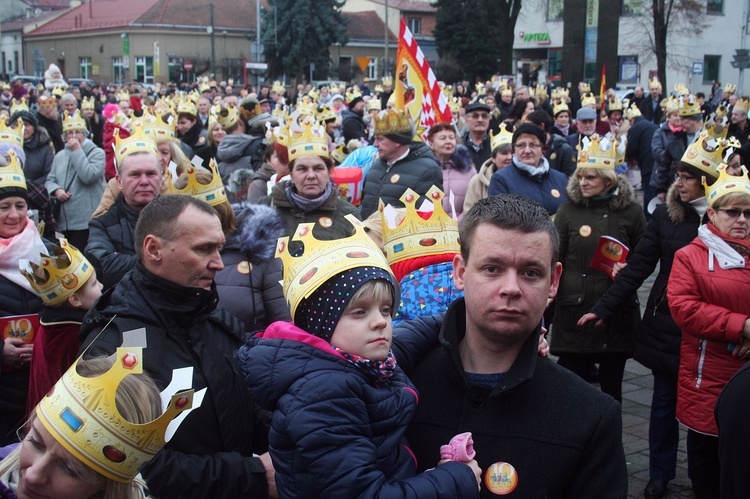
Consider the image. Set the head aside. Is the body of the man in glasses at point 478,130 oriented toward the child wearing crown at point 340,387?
yes

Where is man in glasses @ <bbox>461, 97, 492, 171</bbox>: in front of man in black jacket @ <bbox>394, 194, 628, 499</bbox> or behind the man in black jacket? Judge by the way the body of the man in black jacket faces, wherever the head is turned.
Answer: behind

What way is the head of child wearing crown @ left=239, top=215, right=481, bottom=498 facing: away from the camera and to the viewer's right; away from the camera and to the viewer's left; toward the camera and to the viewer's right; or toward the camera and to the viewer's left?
toward the camera and to the viewer's right

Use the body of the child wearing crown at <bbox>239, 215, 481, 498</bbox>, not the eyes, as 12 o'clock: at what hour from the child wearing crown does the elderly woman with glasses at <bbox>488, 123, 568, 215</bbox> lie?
The elderly woman with glasses is roughly at 8 o'clock from the child wearing crown.

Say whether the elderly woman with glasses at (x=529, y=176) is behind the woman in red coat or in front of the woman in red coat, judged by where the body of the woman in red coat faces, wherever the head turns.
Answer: behind

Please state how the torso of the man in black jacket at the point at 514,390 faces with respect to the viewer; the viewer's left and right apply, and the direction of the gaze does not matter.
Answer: facing the viewer

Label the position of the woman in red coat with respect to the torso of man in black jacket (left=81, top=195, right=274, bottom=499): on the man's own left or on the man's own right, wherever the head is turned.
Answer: on the man's own left

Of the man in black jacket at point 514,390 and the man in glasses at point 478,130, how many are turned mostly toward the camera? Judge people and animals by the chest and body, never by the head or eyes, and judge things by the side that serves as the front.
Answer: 2

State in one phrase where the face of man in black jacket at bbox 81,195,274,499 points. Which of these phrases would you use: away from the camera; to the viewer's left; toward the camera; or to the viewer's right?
to the viewer's right

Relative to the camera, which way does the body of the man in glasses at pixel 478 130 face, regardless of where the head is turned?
toward the camera
